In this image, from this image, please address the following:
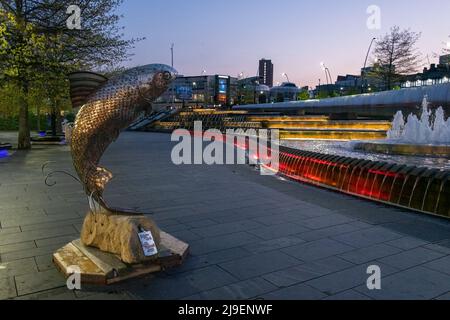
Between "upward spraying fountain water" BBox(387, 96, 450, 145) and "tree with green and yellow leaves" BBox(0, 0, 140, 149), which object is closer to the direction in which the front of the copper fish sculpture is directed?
the upward spraying fountain water

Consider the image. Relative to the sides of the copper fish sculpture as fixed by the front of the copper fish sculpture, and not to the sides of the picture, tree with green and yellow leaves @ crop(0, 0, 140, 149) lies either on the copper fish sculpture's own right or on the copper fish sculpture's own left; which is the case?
on the copper fish sculpture's own left

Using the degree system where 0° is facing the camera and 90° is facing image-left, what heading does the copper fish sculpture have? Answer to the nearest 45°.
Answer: approximately 270°

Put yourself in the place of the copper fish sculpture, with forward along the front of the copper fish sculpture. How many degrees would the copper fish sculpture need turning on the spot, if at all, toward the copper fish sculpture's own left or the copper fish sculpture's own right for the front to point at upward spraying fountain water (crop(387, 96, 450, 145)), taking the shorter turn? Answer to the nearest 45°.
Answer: approximately 45° to the copper fish sculpture's own left

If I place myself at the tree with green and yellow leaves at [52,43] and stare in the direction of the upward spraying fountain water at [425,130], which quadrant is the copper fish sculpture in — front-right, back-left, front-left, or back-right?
front-right
